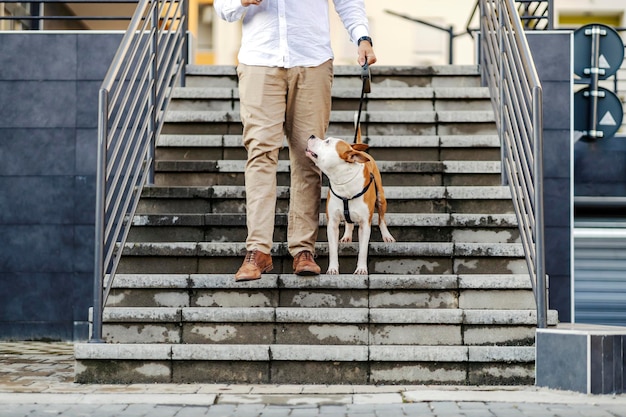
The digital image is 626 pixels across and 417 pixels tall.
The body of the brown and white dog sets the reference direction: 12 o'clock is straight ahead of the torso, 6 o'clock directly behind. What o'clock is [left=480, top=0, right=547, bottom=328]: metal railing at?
The metal railing is roughly at 9 o'clock from the brown and white dog.

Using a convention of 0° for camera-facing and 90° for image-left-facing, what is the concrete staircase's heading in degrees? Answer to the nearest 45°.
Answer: approximately 0°

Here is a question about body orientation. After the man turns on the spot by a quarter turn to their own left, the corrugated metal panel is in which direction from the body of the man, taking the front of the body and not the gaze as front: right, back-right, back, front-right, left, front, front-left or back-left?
front-left

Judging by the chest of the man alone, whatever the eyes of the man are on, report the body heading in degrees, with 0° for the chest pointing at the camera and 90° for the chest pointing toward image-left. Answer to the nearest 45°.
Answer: approximately 0°

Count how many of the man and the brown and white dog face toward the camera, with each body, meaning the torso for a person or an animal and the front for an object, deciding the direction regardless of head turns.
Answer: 2

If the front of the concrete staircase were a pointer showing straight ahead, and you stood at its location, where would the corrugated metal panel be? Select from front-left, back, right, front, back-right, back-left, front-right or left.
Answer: back-left

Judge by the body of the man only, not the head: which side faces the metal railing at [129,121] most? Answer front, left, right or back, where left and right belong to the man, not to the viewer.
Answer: right
